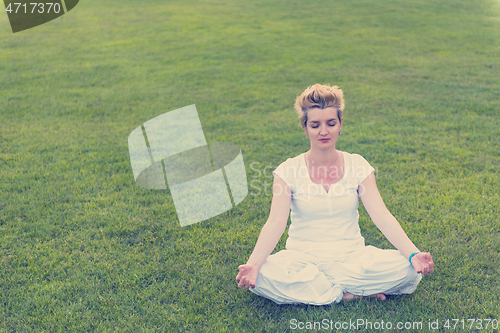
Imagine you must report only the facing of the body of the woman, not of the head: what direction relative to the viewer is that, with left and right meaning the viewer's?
facing the viewer

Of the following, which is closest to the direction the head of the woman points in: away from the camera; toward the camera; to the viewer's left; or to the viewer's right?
toward the camera
